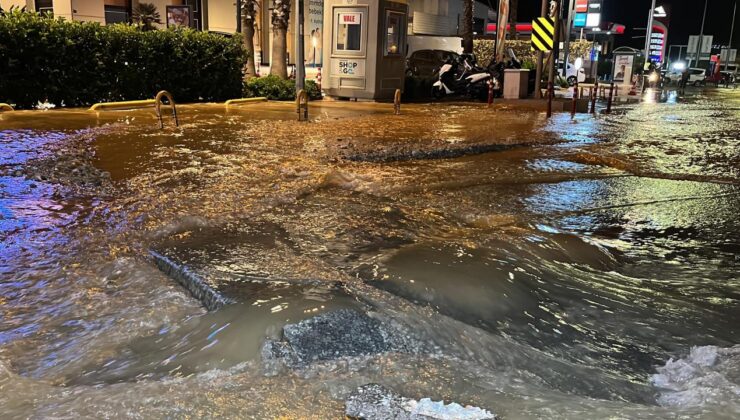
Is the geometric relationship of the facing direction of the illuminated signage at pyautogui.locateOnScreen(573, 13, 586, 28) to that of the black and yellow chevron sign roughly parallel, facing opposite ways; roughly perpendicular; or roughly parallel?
roughly parallel

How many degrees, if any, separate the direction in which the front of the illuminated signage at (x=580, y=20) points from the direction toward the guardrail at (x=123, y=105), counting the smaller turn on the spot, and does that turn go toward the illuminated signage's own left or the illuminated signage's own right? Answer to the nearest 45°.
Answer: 0° — it already faces it

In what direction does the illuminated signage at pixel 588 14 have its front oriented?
toward the camera

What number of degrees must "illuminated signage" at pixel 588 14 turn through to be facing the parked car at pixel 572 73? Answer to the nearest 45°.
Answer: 0° — it already faces it

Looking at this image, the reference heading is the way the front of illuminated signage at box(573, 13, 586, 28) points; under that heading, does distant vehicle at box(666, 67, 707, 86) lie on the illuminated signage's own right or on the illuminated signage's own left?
on the illuminated signage's own left

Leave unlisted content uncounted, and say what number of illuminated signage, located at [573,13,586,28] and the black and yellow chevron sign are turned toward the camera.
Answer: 2

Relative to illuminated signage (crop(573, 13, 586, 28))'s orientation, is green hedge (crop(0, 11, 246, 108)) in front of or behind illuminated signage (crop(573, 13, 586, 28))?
in front

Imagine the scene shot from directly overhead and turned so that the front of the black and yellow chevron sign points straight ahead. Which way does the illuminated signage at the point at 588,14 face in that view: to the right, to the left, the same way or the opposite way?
the same way

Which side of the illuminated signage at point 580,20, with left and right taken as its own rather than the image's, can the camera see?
front

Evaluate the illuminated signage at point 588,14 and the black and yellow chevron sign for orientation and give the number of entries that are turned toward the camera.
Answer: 2

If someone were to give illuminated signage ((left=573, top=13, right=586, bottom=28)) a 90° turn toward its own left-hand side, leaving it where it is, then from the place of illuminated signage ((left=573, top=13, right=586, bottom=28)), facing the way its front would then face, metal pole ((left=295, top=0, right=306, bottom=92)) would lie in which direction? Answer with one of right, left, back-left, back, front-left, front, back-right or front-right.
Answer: right

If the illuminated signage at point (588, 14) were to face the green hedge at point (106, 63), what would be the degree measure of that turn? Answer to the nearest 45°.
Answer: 0° — it already faces it

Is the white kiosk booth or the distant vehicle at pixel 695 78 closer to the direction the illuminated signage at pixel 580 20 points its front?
the white kiosk booth

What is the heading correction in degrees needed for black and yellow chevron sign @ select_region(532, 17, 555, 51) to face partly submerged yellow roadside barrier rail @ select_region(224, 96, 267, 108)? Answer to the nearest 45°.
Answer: approximately 45° to its right

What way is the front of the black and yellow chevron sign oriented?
toward the camera

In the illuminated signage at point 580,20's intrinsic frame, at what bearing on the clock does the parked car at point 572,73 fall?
The parked car is roughly at 12 o'clock from the illuminated signage.
